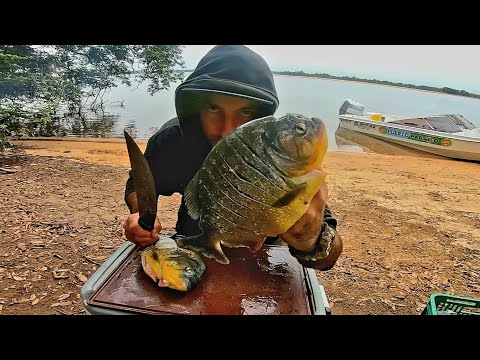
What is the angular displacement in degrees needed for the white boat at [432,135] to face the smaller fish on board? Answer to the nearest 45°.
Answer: approximately 45° to its right

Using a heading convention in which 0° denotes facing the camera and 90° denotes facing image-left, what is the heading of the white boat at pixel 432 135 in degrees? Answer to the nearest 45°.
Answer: approximately 315°

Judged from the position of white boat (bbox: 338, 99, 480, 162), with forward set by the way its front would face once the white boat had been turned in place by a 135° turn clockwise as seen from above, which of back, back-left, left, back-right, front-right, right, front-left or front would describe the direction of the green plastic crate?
left

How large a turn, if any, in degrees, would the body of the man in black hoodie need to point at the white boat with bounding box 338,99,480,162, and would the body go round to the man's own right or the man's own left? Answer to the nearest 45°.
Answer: approximately 135° to the man's own left

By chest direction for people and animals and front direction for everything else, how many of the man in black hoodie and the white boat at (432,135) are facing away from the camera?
0

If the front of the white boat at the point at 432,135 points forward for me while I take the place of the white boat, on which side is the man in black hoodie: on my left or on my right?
on my right

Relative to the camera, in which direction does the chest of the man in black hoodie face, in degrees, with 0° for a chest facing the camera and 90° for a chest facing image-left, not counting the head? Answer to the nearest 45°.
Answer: approximately 0°
